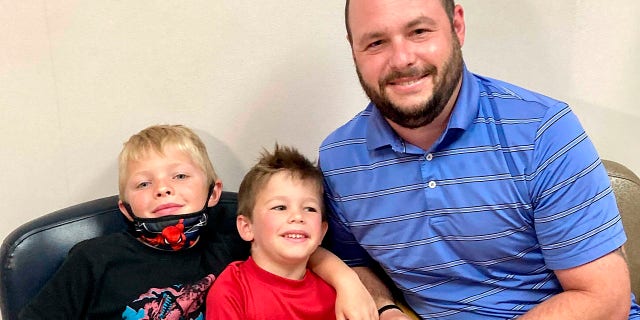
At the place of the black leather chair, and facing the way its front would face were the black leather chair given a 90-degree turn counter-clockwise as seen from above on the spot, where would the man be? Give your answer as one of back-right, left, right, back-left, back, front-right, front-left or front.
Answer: front

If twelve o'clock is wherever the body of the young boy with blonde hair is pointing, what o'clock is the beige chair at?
The beige chair is roughly at 9 o'clock from the young boy with blonde hair.

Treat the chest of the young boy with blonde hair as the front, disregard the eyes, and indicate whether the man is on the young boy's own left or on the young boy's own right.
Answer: on the young boy's own left

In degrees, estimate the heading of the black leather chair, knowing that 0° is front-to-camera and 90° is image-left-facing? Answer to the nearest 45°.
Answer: approximately 0°
